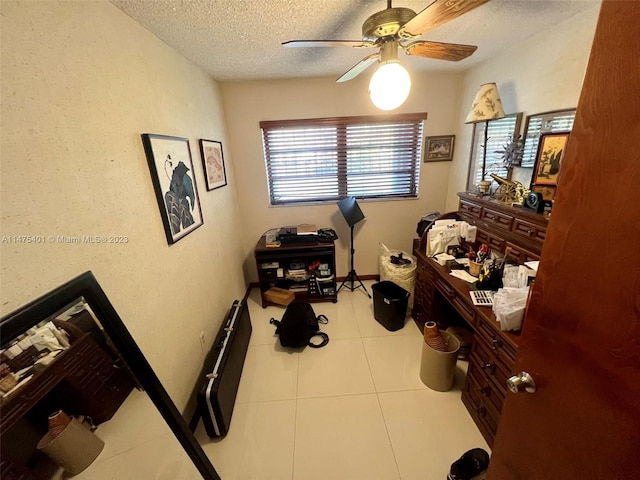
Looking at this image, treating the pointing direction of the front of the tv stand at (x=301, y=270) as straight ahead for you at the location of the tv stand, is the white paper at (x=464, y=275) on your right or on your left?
on your left

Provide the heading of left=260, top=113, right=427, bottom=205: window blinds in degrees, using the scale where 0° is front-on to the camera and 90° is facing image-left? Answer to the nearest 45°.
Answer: approximately 0°

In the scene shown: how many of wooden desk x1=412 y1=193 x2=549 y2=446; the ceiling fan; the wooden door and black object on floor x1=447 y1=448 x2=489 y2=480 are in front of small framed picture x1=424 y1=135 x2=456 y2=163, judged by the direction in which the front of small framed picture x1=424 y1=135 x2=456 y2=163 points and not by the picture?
4

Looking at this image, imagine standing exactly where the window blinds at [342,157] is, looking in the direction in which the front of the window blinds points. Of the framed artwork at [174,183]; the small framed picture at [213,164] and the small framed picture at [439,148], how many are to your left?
1

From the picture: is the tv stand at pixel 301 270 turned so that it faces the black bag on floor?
yes

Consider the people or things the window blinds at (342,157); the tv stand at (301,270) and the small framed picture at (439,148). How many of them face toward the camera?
3

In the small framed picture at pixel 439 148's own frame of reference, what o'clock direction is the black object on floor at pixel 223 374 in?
The black object on floor is roughly at 1 o'clock from the small framed picture.

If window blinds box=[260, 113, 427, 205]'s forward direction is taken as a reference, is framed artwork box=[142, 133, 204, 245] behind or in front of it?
in front

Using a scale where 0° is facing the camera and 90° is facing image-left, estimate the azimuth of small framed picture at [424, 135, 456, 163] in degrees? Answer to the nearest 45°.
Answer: approximately 0°

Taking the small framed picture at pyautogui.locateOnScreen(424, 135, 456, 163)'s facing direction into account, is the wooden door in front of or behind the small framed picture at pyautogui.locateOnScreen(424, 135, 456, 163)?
in front

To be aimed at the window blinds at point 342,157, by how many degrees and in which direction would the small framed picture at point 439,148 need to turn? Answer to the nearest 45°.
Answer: approximately 90° to its right

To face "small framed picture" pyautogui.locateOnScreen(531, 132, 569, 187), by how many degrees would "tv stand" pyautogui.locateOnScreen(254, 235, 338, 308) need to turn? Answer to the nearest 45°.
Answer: approximately 45° to its left

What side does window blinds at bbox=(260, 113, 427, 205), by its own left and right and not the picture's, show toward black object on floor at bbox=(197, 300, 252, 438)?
front

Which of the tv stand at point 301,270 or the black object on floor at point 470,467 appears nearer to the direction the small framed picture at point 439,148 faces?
the black object on floor

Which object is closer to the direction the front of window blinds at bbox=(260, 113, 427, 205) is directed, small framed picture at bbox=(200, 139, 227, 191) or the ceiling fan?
the ceiling fan

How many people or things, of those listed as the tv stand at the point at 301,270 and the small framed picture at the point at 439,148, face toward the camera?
2

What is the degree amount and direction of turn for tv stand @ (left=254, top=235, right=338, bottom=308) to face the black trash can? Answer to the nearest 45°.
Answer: approximately 45° to its left
